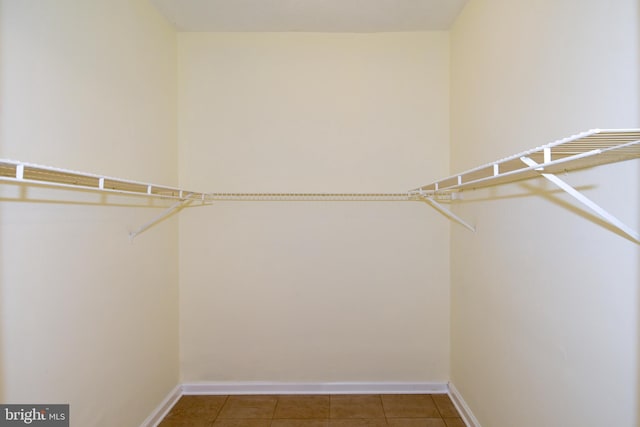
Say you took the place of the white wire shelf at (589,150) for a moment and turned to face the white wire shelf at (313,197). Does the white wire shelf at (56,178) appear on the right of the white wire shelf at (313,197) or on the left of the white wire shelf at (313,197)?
left

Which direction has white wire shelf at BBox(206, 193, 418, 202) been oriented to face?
toward the camera

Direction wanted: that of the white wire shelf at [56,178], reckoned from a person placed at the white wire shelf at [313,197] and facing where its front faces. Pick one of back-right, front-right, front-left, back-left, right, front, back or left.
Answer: front-right
